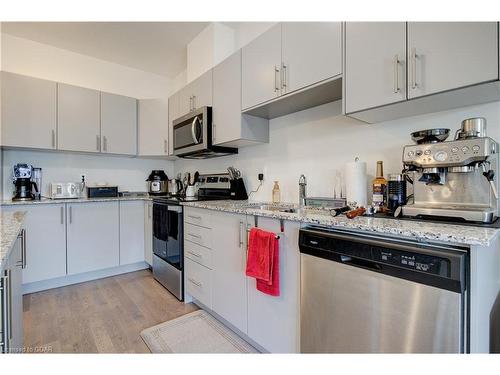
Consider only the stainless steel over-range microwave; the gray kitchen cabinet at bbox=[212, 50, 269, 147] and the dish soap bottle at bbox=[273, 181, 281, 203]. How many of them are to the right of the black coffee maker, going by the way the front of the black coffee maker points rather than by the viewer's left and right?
0

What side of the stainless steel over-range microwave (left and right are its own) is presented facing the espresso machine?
left

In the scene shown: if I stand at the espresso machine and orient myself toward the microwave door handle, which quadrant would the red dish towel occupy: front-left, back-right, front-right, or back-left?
front-left

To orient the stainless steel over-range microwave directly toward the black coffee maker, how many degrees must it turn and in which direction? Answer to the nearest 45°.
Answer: approximately 45° to its right

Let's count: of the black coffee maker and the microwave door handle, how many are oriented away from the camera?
0

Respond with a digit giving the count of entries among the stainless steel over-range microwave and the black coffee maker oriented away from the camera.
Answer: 0

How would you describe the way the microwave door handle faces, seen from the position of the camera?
facing the viewer and to the left of the viewer

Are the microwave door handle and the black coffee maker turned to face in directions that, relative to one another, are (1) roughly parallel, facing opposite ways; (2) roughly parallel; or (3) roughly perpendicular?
roughly perpendicular

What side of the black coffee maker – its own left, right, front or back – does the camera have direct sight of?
front

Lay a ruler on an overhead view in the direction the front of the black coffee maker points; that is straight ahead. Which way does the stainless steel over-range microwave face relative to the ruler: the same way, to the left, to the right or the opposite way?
to the right

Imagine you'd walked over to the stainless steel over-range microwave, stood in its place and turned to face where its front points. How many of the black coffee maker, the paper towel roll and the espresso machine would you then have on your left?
2

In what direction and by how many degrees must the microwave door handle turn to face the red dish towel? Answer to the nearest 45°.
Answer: approximately 45° to its left

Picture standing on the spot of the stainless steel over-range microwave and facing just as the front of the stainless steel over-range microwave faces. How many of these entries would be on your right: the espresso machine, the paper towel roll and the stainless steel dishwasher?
0
